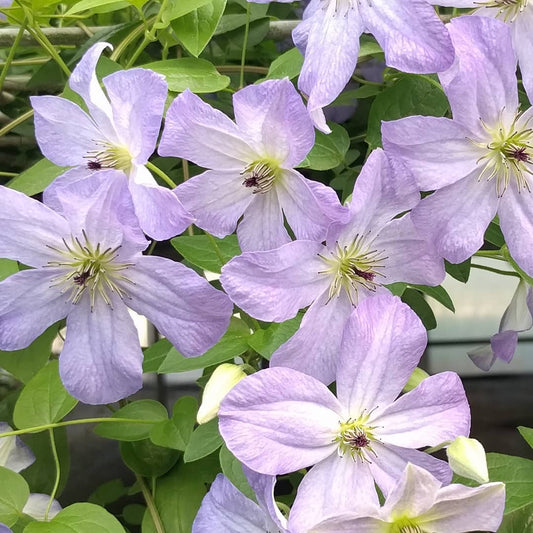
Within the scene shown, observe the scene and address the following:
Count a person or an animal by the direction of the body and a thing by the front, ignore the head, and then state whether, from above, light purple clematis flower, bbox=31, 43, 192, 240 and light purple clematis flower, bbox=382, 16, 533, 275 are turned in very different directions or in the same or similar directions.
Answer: same or similar directions

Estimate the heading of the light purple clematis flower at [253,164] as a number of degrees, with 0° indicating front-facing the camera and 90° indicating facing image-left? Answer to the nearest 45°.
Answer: approximately 45°

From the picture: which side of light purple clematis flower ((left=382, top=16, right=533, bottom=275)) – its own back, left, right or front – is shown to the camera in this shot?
front

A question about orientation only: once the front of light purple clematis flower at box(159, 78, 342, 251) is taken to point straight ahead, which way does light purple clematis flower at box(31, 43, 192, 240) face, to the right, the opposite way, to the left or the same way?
the same way

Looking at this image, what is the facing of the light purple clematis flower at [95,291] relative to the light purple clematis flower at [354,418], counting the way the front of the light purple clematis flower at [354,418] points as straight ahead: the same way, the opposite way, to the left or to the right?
the same way

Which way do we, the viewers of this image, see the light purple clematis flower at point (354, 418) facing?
facing the viewer

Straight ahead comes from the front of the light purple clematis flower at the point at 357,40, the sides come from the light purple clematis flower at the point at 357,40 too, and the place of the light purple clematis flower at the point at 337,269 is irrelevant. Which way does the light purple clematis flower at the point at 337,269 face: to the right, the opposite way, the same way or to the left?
the same way

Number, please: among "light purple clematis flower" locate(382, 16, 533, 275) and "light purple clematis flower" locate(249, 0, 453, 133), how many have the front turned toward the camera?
2

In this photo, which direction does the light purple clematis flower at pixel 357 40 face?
toward the camera

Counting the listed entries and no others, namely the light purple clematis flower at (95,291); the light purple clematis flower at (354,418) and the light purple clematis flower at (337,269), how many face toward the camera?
3
